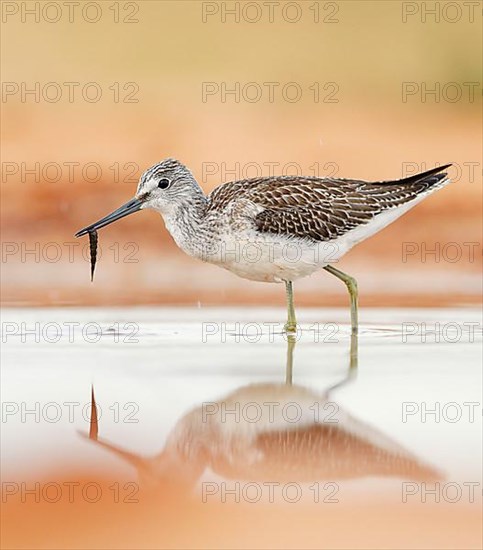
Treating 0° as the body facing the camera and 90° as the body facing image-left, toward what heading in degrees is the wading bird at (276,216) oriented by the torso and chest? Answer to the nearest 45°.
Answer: approximately 90°
